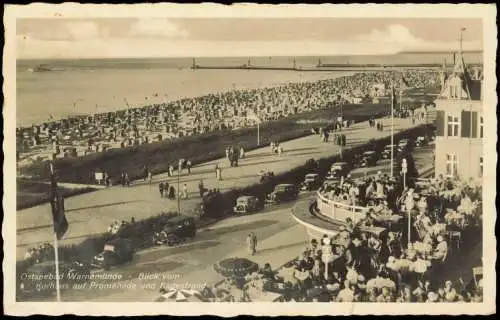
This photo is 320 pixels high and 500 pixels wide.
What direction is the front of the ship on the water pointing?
to the viewer's left

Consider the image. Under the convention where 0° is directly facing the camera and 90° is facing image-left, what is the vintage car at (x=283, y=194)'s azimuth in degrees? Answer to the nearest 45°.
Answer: approximately 45°

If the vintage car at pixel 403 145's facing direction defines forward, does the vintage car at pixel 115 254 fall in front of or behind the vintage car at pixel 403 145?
in front

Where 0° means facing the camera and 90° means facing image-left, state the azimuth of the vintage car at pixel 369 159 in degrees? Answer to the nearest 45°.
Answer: approximately 45°

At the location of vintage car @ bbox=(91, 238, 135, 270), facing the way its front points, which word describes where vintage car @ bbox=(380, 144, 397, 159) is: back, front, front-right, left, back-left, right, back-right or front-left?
back-left

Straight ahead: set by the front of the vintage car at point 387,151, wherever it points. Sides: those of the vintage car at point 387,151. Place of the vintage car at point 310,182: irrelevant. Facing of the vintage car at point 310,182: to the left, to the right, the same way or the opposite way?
the same way

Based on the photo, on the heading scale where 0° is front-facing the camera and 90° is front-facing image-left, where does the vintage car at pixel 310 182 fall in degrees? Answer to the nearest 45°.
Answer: approximately 45°

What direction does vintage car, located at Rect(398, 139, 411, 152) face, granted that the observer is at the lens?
facing the viewer and to the left of the viewer

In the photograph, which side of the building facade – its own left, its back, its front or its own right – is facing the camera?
front

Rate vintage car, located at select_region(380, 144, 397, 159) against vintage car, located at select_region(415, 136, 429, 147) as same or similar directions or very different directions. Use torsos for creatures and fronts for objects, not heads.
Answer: same or similar directions
